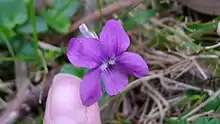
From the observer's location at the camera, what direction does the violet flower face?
facing the viewer
